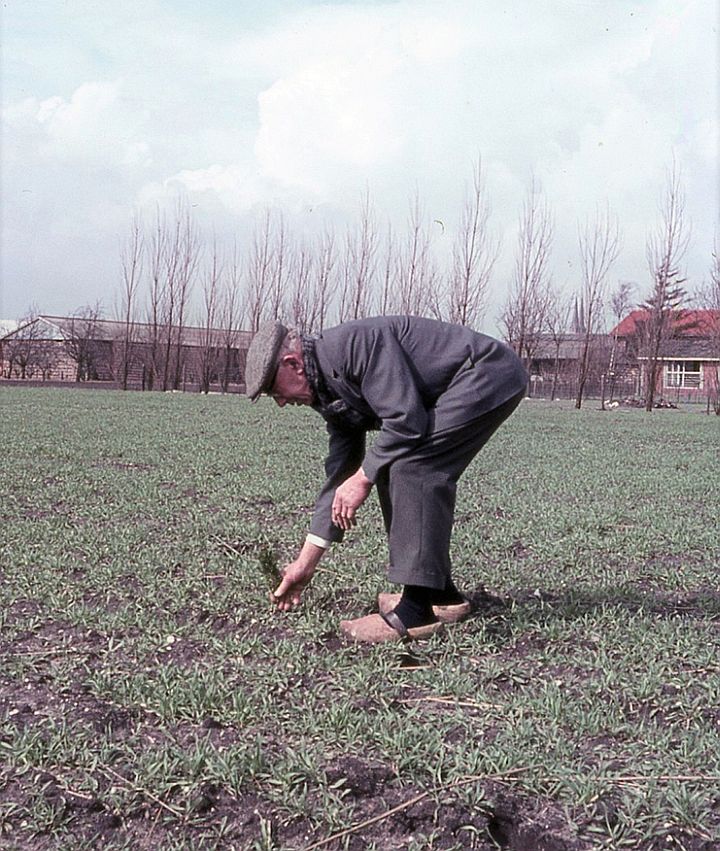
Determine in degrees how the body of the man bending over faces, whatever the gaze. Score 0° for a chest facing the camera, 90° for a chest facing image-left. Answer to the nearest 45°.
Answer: approximately 90°

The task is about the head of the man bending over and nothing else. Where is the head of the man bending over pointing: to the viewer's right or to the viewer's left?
to the viewer's left
